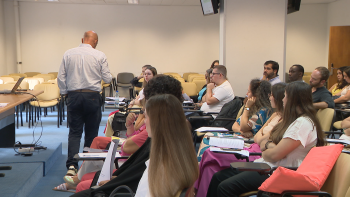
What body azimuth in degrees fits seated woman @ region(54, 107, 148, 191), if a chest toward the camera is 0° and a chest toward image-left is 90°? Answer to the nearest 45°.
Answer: approximately 90°

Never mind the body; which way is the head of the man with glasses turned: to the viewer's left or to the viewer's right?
to the viewer's left

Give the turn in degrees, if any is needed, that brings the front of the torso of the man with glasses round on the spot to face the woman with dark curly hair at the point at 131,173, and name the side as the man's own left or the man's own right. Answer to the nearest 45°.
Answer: approximately 90° to the man's own left

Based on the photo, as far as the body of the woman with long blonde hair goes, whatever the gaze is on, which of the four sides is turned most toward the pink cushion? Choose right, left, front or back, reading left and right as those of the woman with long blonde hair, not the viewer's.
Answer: right

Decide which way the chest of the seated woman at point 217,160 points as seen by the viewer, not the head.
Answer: to the viewer's left

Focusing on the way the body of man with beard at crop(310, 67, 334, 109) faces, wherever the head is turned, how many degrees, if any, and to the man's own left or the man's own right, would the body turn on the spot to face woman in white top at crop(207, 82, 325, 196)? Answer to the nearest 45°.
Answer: approximately 90° to the man's own left

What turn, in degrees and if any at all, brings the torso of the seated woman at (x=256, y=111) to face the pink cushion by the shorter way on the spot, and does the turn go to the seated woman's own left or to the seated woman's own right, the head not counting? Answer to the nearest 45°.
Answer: approximately 90° to the seated woman's own left

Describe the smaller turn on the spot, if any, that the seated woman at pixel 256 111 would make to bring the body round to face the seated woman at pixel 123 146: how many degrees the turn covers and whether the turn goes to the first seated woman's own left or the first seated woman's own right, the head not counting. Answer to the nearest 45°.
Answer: approximately 45° to the first seated woman's own left

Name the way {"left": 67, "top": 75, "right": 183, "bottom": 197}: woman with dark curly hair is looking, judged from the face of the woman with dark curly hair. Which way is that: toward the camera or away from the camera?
away from the camera

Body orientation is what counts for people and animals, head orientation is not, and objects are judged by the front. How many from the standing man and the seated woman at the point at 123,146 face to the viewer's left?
1

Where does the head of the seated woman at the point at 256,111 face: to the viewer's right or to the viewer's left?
to the viewer's left

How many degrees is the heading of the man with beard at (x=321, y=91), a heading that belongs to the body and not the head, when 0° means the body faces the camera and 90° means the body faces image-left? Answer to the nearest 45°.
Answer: approximately 90°

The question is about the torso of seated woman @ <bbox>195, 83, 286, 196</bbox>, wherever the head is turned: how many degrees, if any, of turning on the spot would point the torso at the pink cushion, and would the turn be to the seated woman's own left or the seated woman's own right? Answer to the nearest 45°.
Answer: approximately 135° to the seated woman's own left

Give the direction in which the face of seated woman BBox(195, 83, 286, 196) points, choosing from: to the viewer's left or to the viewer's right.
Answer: to the viewer's left

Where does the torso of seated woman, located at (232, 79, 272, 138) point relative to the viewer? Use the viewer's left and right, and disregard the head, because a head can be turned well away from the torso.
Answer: facing to the left of the viewer

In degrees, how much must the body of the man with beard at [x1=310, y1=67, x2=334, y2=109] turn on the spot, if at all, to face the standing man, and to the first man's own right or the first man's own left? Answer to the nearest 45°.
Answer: approximately 45° to the first man's own left

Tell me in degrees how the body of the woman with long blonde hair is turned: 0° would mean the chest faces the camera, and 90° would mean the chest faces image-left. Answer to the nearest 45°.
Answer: approximately 135°

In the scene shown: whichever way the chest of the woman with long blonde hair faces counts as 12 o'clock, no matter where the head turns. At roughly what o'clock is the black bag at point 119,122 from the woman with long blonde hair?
The black bag is roughly at 1 o'clock from the woman with long blonde hair.

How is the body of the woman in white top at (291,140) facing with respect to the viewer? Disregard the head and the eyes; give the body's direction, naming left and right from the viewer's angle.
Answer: facing to the left of the viewer

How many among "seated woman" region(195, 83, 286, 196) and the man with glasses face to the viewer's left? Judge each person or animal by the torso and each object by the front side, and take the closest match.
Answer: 2
